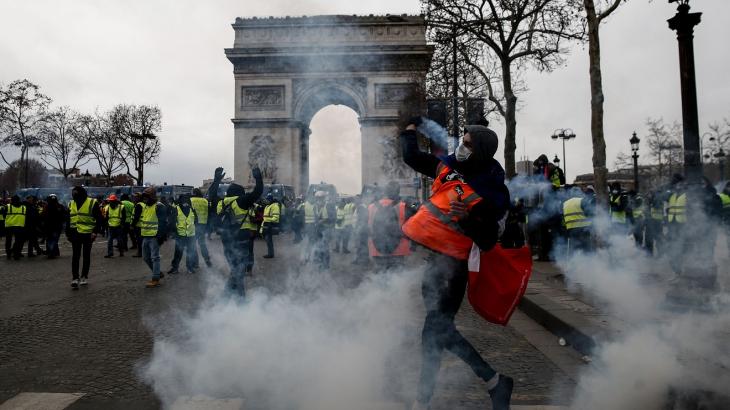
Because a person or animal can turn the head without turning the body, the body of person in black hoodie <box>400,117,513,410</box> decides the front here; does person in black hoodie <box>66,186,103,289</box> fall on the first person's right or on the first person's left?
on the first person's right

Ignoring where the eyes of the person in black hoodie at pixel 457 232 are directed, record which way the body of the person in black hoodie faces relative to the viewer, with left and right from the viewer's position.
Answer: facing the viewer and to the left of the viewer

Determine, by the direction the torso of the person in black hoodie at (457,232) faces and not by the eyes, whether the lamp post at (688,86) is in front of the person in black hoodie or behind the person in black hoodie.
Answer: behind

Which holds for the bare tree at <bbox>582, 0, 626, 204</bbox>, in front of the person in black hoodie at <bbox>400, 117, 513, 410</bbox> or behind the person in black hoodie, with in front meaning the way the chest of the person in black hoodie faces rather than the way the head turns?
behind

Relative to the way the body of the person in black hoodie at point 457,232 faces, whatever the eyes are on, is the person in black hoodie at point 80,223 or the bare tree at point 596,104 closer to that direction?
the person in black hoodie

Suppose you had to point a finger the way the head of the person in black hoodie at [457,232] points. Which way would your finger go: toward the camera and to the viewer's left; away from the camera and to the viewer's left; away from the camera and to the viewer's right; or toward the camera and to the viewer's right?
toward the camera and to the viewer's left

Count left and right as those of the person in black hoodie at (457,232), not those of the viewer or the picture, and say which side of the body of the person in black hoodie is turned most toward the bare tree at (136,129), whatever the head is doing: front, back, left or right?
right

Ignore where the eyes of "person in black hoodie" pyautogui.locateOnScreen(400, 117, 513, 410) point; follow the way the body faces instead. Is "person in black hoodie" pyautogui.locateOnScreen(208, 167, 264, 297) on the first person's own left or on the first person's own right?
on the first person's own right

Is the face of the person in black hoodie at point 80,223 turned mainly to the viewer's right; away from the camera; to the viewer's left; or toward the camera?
toward the camera

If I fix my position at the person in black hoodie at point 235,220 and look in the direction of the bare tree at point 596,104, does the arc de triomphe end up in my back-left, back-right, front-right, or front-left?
front-left

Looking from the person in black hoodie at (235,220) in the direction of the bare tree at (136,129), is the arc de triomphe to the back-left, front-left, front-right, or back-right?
front-right

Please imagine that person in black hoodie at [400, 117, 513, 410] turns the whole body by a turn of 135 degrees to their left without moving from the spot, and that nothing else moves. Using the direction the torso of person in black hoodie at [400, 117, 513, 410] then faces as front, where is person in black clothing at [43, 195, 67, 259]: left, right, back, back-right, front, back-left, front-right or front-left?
back-left
